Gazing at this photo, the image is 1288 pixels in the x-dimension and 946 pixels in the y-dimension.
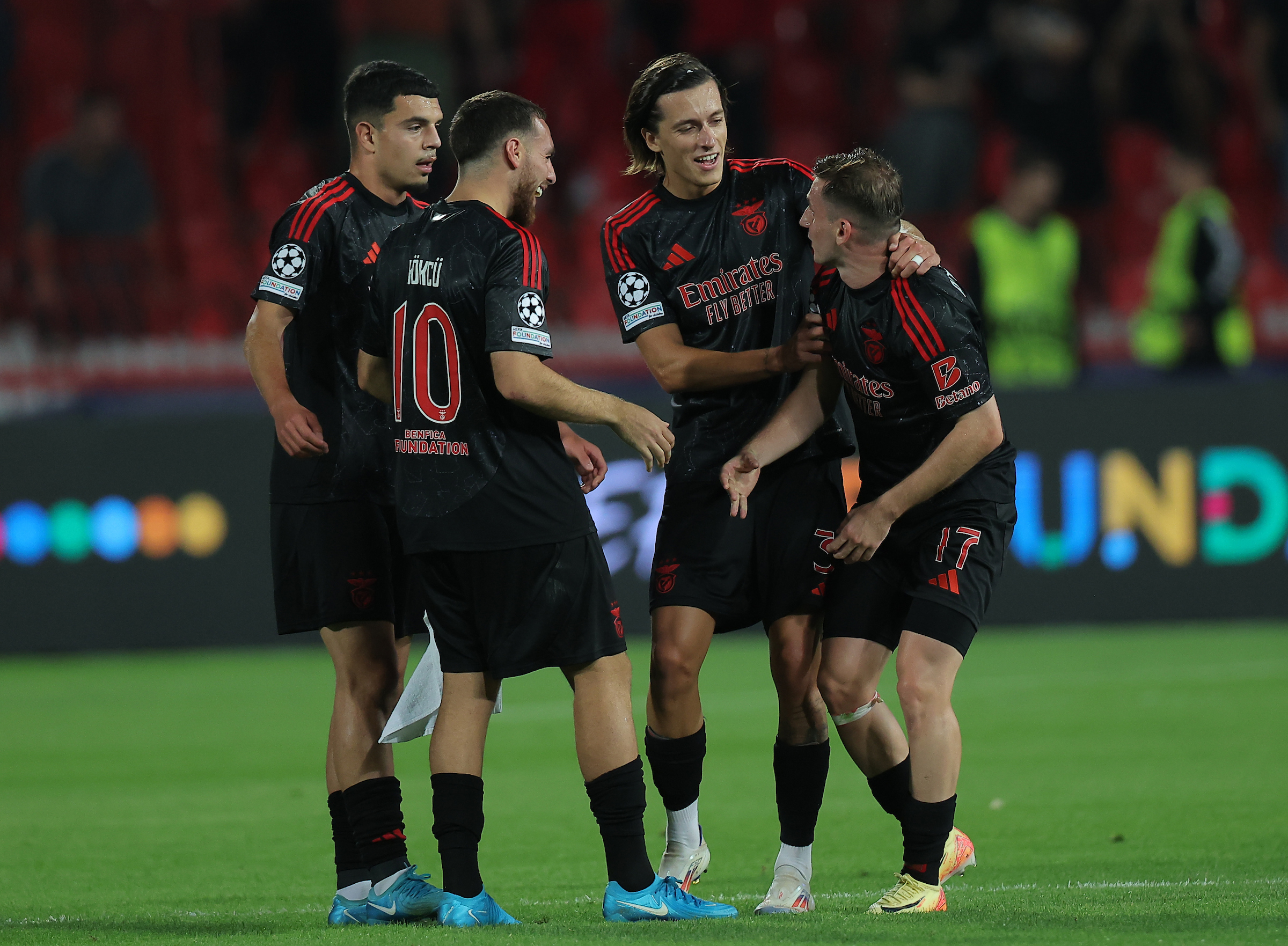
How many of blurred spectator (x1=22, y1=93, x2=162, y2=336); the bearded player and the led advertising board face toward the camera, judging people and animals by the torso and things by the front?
2

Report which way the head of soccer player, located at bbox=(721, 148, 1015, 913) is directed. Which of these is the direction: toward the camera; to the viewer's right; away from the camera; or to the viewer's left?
to the viewer's left

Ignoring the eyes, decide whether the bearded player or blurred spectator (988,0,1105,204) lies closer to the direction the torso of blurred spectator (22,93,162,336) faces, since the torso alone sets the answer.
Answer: the bearded player

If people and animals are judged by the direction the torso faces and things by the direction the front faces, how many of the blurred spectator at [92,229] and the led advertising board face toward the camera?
2

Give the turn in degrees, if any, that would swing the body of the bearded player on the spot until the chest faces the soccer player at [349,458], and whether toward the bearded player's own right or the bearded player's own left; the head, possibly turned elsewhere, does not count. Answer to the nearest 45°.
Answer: approximately 90° to the bearded player's own left

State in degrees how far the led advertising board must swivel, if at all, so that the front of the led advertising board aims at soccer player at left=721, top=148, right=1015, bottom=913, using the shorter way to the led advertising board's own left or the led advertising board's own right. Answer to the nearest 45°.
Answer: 0° — it already faces them

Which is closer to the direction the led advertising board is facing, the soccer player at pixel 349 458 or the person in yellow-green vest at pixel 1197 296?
the soccer player

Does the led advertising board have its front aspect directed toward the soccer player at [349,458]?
yes

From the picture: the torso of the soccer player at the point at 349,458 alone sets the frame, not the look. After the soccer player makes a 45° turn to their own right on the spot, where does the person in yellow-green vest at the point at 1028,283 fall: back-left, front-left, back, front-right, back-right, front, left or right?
back-left

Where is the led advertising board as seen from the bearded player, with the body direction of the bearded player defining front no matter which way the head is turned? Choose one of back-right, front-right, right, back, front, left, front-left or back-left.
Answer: front-left

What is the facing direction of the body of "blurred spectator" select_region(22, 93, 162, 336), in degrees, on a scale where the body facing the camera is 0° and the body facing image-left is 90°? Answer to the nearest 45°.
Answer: approximately 0°

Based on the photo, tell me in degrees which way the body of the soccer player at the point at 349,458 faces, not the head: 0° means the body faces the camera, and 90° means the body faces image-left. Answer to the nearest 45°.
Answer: approximately 315°

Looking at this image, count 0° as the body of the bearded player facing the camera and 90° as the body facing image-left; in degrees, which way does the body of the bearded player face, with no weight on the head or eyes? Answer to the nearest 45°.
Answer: approximately 225°
